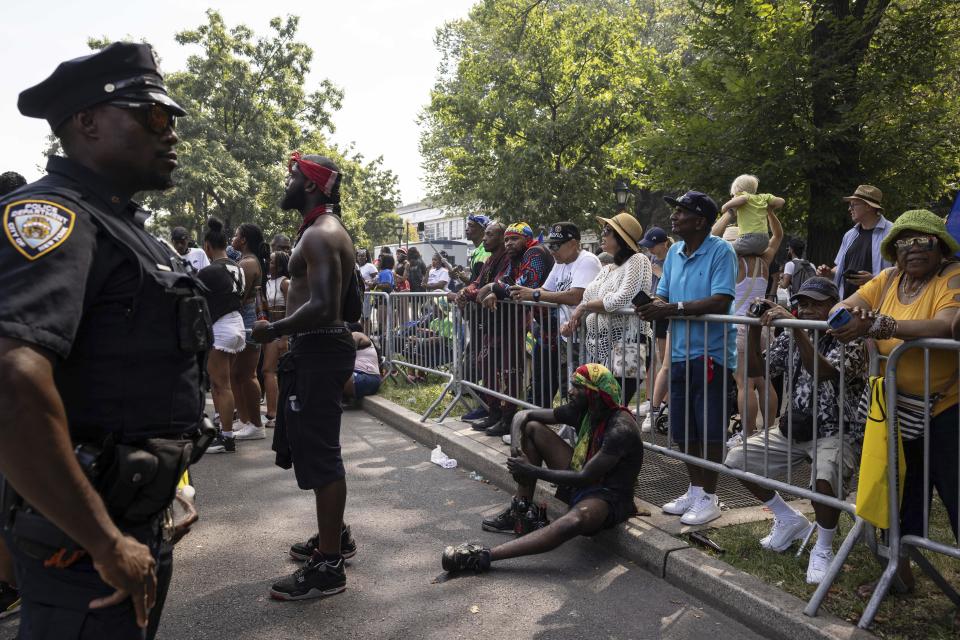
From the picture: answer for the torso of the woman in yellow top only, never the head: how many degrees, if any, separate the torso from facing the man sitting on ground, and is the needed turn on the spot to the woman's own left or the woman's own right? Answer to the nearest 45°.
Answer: approximately 45° to the woman's own right

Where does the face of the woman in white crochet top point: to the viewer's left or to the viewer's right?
to the viewer's left

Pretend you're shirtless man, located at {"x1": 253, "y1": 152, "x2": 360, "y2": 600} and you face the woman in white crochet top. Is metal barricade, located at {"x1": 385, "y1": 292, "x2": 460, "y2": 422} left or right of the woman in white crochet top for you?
left

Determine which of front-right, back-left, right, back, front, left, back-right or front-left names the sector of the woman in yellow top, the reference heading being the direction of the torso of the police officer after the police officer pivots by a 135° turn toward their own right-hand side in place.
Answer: back-left

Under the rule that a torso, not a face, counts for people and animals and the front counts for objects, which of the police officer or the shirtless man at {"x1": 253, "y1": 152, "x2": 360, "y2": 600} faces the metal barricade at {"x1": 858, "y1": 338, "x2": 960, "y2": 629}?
the police officer

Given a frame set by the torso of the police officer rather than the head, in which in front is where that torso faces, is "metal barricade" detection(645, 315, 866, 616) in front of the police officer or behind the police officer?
in front

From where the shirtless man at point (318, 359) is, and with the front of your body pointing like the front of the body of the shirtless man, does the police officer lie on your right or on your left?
on your left

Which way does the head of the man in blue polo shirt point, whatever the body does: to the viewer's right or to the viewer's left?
to the viewer's left

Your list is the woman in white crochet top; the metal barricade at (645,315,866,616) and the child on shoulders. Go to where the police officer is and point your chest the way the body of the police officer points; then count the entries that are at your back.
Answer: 0

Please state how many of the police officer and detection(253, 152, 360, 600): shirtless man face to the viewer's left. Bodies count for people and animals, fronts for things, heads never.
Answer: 1

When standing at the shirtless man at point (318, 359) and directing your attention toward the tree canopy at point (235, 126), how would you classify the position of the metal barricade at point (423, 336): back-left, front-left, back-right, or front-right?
front-right

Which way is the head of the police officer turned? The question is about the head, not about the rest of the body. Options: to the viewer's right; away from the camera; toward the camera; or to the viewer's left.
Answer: to the viewer's right

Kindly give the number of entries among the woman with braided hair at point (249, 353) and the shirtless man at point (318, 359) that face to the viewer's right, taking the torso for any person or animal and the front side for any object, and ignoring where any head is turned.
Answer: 0

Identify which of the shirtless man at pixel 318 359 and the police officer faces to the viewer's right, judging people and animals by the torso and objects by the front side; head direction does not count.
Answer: the police officer
